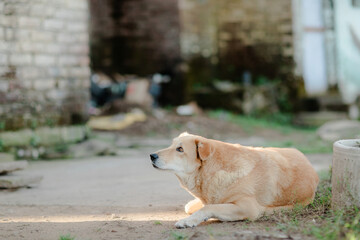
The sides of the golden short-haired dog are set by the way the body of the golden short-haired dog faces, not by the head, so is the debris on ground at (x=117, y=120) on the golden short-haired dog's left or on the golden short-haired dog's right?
on the golden short-haired dog's right

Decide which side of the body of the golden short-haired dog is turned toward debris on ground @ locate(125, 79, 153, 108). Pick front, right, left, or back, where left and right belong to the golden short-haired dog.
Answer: right

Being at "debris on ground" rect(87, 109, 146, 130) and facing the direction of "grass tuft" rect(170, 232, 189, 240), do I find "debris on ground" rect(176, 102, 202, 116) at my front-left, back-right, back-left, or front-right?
back-left

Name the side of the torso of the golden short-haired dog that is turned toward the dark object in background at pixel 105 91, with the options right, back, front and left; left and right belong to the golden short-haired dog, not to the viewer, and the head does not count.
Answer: right

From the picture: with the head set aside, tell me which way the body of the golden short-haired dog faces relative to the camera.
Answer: to the viewer's left

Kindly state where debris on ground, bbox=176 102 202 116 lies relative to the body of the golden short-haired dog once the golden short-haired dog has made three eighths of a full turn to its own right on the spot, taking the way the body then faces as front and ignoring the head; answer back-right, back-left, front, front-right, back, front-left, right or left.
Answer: front-left

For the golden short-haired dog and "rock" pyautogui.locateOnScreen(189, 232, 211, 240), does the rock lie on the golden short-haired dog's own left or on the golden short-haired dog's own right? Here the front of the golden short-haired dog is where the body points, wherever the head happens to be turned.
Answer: on the golden short-haired dog's own left

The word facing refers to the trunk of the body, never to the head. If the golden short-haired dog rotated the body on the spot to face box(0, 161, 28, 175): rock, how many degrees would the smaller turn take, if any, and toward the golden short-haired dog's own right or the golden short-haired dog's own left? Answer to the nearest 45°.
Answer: approximately 45° to the golden short-haired dog's own right

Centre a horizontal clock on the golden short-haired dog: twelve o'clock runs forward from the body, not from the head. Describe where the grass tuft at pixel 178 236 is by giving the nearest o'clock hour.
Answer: The grass tuft is roughly at 10 o'clock from the golden short-haired dog.
